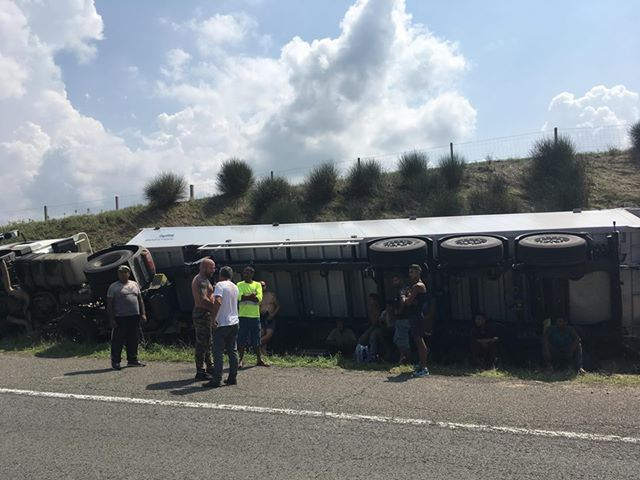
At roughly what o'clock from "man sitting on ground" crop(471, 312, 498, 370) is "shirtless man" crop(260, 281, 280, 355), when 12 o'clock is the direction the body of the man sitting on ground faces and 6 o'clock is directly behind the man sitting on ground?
The shirtless man is roughly at 3 o'clock from the man sitting on ground.

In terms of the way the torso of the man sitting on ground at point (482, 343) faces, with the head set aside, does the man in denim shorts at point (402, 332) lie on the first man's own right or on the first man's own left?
on the first man's own right

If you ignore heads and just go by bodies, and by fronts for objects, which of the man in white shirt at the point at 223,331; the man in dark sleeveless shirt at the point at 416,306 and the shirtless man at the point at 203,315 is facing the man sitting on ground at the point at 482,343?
the shirtless man at the point at 203,315

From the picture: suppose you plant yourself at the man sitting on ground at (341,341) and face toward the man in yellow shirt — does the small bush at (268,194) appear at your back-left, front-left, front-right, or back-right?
back-right

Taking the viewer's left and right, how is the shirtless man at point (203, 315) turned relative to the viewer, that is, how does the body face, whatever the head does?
facing to the right of the viewer

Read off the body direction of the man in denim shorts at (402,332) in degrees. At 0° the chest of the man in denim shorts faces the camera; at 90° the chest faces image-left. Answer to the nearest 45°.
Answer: approximately 0°

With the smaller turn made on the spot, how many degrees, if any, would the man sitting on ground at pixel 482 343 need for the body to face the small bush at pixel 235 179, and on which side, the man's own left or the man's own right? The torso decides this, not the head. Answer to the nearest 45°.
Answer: approximately 135° to the man's own right

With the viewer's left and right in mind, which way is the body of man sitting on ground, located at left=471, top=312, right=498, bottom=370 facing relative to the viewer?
facing the viewer
